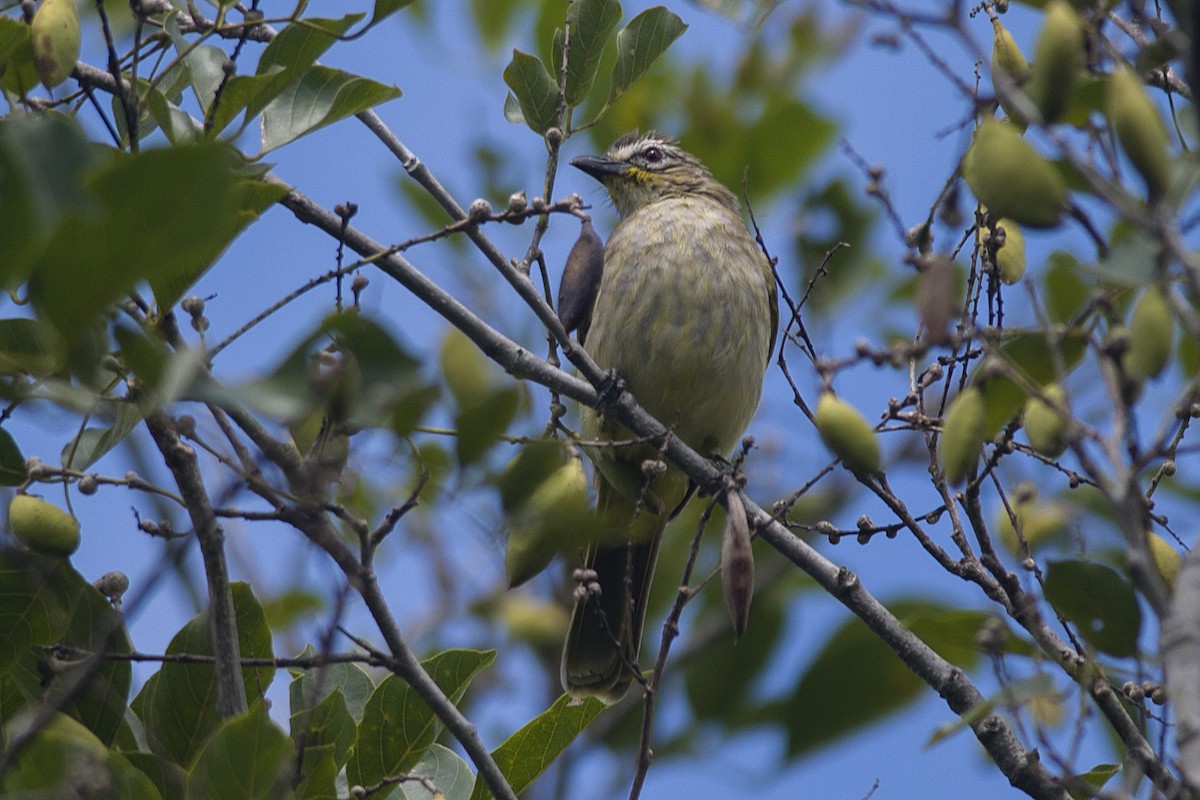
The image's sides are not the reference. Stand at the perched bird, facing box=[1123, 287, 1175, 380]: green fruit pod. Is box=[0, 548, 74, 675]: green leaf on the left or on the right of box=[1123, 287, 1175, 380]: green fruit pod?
right

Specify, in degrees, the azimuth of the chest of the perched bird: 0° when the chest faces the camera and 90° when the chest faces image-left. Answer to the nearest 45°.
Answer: approximately 0°

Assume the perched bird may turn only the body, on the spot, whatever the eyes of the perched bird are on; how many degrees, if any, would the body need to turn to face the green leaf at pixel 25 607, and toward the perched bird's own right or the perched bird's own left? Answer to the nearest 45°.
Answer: approximately 45° to the perched bird's own right
